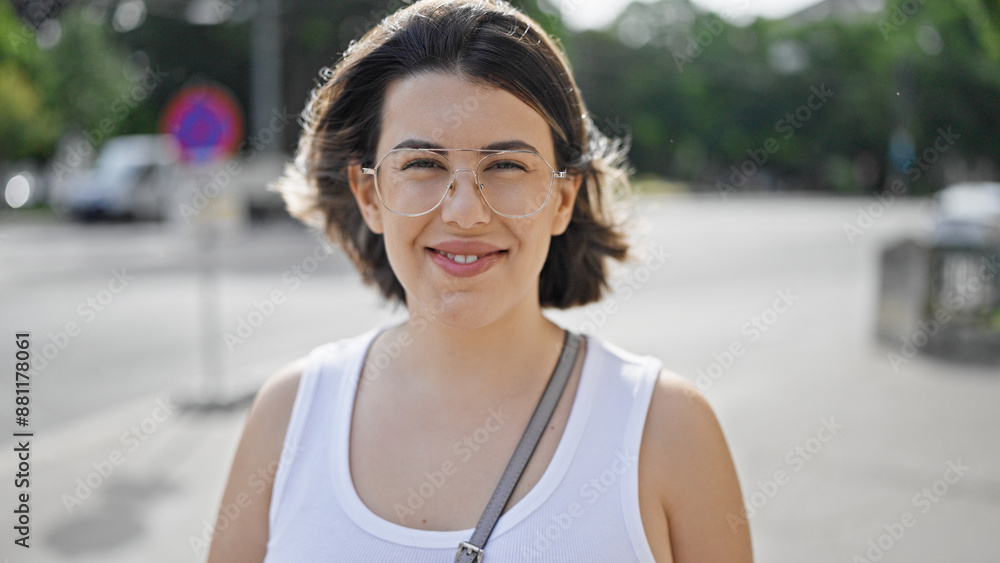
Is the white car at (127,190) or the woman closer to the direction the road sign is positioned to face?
the woman

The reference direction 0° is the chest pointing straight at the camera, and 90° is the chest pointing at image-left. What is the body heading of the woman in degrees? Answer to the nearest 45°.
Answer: approximately 0°

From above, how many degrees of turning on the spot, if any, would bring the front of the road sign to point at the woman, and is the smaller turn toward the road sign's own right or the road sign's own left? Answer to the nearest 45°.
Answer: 0° — it already faces them

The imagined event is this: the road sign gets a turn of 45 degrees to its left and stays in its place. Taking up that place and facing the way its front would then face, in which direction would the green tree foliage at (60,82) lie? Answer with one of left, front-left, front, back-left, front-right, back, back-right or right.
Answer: back-left

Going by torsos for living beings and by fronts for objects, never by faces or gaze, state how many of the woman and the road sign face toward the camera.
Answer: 2

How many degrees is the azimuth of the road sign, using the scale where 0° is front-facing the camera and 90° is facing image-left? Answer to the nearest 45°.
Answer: approximately 0°

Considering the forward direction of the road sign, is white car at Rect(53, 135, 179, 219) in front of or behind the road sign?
behind
